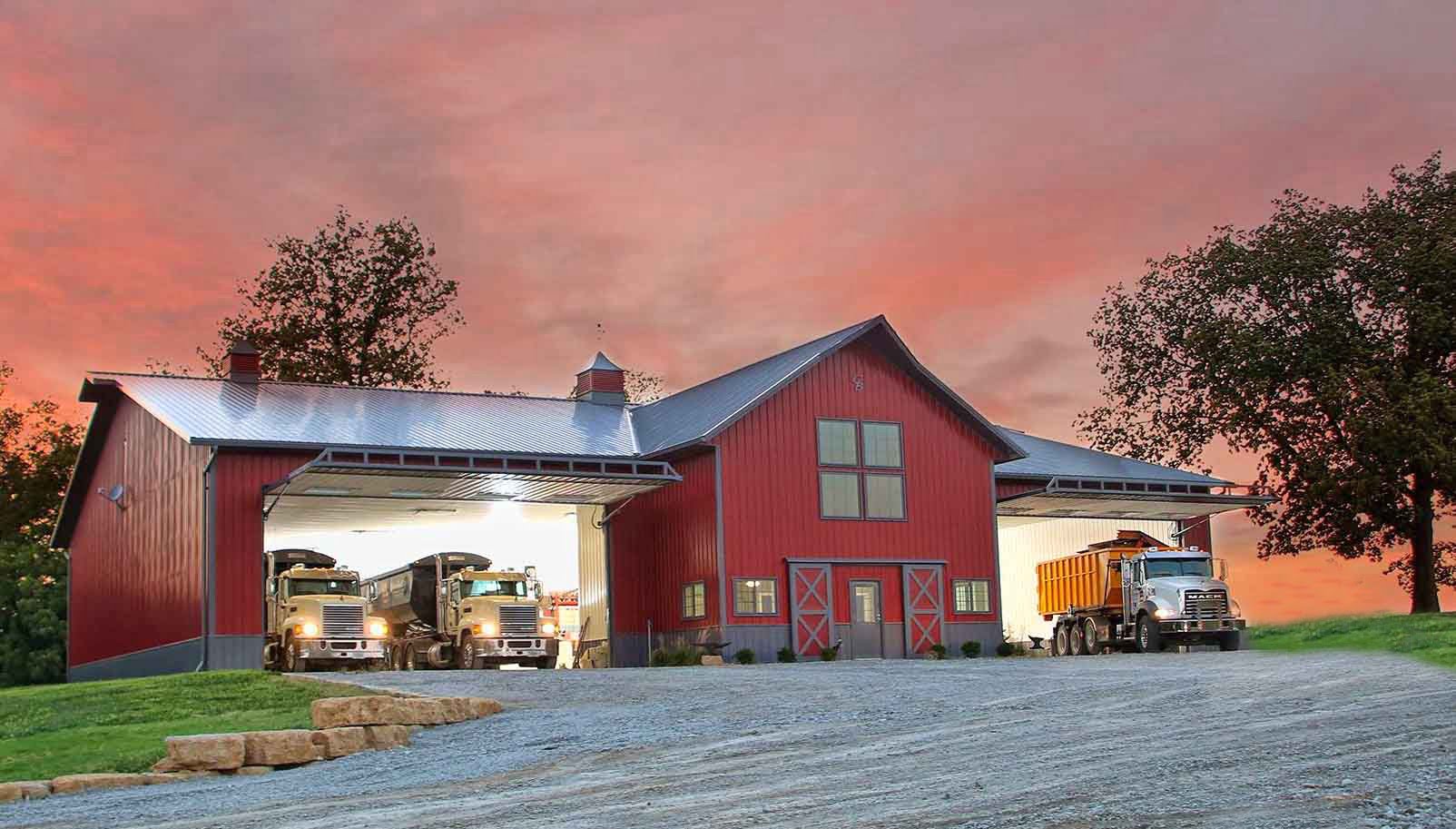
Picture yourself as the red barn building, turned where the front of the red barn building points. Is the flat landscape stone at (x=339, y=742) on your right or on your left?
on your right

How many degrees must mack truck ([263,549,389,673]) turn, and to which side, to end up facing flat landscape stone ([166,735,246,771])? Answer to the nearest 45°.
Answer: approximately 45° to its right

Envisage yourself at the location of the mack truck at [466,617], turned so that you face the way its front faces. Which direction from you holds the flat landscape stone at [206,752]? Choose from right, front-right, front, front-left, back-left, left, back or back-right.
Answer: front-right

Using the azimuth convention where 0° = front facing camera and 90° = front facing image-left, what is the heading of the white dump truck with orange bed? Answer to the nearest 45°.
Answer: approximately 315°

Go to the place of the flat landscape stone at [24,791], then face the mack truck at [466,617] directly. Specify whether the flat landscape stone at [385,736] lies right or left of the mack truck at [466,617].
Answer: right

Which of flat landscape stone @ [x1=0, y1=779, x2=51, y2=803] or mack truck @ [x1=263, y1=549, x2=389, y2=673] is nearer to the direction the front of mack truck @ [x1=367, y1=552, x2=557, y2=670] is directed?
the flat landscape stone

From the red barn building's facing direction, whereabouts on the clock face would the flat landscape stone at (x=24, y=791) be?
The flat landscape stone is roughly at 2 o'clock from the red barn building.

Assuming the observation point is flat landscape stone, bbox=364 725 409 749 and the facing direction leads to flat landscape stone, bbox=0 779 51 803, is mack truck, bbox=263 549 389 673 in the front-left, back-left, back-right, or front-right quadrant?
back-right

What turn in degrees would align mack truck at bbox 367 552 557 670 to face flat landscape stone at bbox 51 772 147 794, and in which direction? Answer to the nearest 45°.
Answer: approximately 45° to its right
